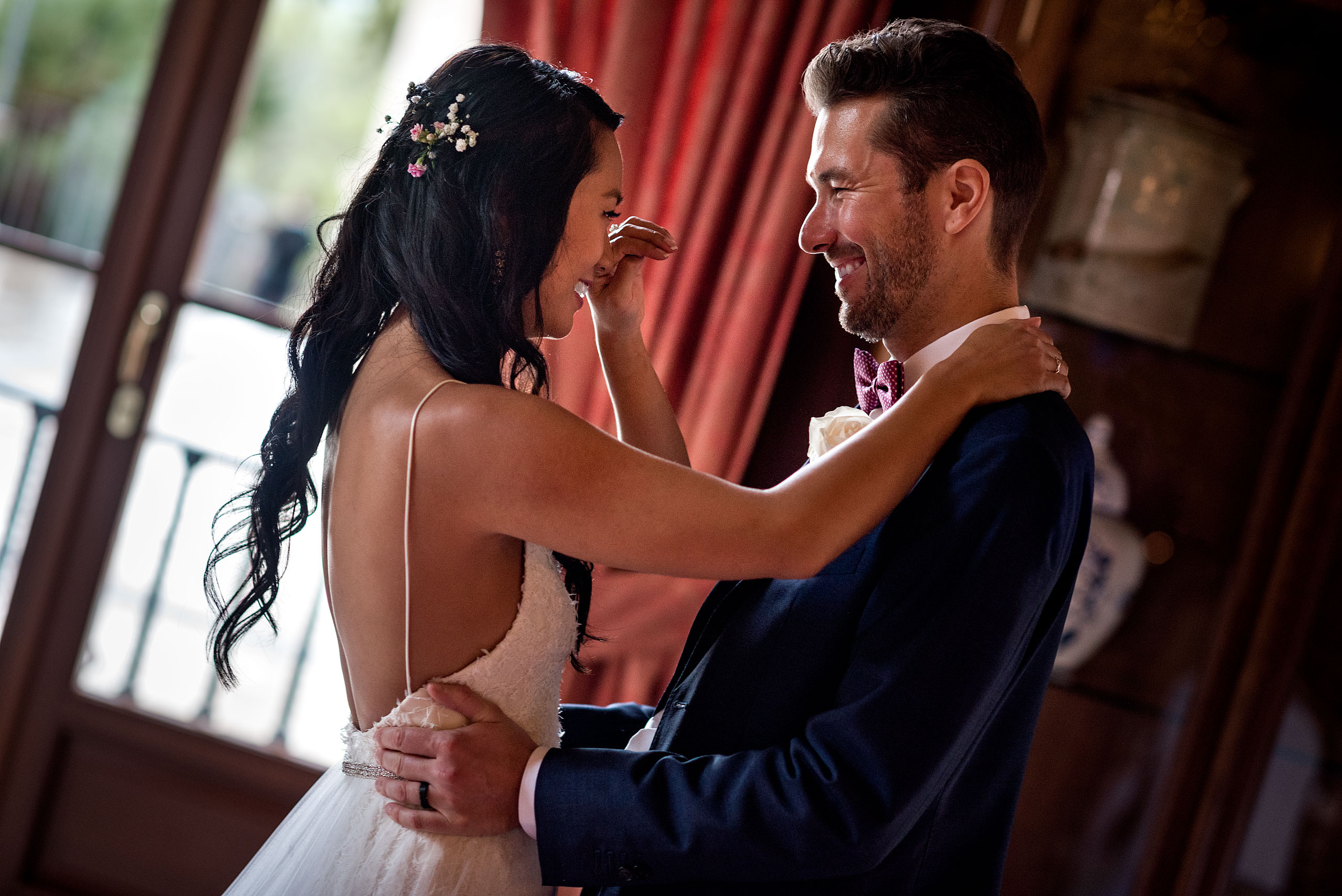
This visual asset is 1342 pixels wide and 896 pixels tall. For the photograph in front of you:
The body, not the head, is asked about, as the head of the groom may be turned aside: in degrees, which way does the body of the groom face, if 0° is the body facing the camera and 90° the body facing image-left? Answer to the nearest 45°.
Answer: approximately 90°

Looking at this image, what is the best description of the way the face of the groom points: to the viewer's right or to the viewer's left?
to the viewer's left

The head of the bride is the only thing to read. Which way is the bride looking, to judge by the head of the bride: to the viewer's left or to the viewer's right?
to the viewer's right

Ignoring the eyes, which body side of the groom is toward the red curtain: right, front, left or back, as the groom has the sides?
right
